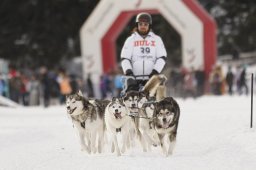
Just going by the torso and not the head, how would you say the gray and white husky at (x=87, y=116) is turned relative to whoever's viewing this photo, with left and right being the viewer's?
facing the viewer and to the left of the viewer

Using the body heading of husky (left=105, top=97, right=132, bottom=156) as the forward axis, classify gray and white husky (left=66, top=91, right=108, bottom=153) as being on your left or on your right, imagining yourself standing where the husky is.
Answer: on your right

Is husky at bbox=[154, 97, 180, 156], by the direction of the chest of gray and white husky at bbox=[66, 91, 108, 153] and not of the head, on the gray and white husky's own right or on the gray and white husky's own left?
on the gray and white husky's own left

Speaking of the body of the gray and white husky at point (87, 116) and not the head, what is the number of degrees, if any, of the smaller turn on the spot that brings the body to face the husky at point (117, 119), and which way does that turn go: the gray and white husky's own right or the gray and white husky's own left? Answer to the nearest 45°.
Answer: approximately 90° to the gray and white husky's own left

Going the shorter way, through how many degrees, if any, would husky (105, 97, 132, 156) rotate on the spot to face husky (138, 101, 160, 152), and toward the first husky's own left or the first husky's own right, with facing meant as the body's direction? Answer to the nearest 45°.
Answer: approximately 135° to the first husky's own left

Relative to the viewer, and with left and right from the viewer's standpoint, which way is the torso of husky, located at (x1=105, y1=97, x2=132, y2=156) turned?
facing the viewer

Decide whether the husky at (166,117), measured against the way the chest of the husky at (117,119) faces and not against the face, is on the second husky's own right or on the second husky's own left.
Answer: on the second husky's own left

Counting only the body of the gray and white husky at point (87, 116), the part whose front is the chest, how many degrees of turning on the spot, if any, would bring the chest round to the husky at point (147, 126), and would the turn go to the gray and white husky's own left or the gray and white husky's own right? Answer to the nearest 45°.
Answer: approximately 135° to the gray and white husky's own left

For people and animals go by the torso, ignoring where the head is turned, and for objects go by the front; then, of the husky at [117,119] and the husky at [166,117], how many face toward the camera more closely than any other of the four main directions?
2

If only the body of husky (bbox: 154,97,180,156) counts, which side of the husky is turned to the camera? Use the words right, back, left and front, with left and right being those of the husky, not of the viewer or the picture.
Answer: front
